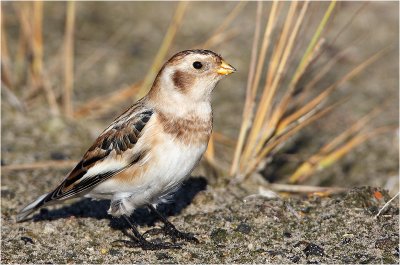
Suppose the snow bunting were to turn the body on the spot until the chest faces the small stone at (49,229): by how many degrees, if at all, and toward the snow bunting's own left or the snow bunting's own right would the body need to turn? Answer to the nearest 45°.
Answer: approximately 135° to the snow bunting's own left

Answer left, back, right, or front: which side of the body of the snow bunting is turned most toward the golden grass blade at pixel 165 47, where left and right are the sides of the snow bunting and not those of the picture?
left

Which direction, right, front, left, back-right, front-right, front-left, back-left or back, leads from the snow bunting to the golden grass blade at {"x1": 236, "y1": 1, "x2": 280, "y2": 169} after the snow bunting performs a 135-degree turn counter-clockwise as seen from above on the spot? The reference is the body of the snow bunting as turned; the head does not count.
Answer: right

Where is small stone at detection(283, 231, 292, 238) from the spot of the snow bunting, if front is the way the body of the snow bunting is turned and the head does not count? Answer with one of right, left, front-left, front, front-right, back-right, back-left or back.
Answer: front

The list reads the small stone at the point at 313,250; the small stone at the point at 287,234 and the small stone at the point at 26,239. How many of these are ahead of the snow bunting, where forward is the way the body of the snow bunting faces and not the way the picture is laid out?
2

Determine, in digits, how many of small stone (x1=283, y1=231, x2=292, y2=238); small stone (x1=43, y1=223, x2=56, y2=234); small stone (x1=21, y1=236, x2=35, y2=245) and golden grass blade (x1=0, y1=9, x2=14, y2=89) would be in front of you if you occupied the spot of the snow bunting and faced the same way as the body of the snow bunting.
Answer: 1

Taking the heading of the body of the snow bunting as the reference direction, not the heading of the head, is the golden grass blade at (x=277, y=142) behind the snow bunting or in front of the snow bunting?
in front

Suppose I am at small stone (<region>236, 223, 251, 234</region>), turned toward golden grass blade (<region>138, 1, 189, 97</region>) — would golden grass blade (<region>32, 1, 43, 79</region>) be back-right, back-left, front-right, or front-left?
front-left

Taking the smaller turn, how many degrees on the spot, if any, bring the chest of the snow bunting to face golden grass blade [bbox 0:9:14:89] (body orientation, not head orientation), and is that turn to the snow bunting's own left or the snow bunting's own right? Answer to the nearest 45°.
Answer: approximately 135° to the snow bunting's own left

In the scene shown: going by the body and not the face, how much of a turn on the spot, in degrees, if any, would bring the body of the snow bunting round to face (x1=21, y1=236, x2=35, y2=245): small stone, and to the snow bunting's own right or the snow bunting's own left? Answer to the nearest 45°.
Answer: approximately 180°

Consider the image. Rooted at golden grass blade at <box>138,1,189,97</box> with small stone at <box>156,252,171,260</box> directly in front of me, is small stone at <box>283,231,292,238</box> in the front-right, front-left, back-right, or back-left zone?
front-left

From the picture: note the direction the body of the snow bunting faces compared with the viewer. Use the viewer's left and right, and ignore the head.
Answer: facing to the right of the viewer

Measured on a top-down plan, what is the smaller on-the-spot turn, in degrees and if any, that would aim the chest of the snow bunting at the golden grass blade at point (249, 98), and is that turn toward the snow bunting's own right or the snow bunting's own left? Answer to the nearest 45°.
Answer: approximately 45° to the snow bunting's own left

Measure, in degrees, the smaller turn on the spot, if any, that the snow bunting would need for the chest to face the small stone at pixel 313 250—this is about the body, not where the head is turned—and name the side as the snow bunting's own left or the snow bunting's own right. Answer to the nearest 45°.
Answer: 0° — it already faces it
